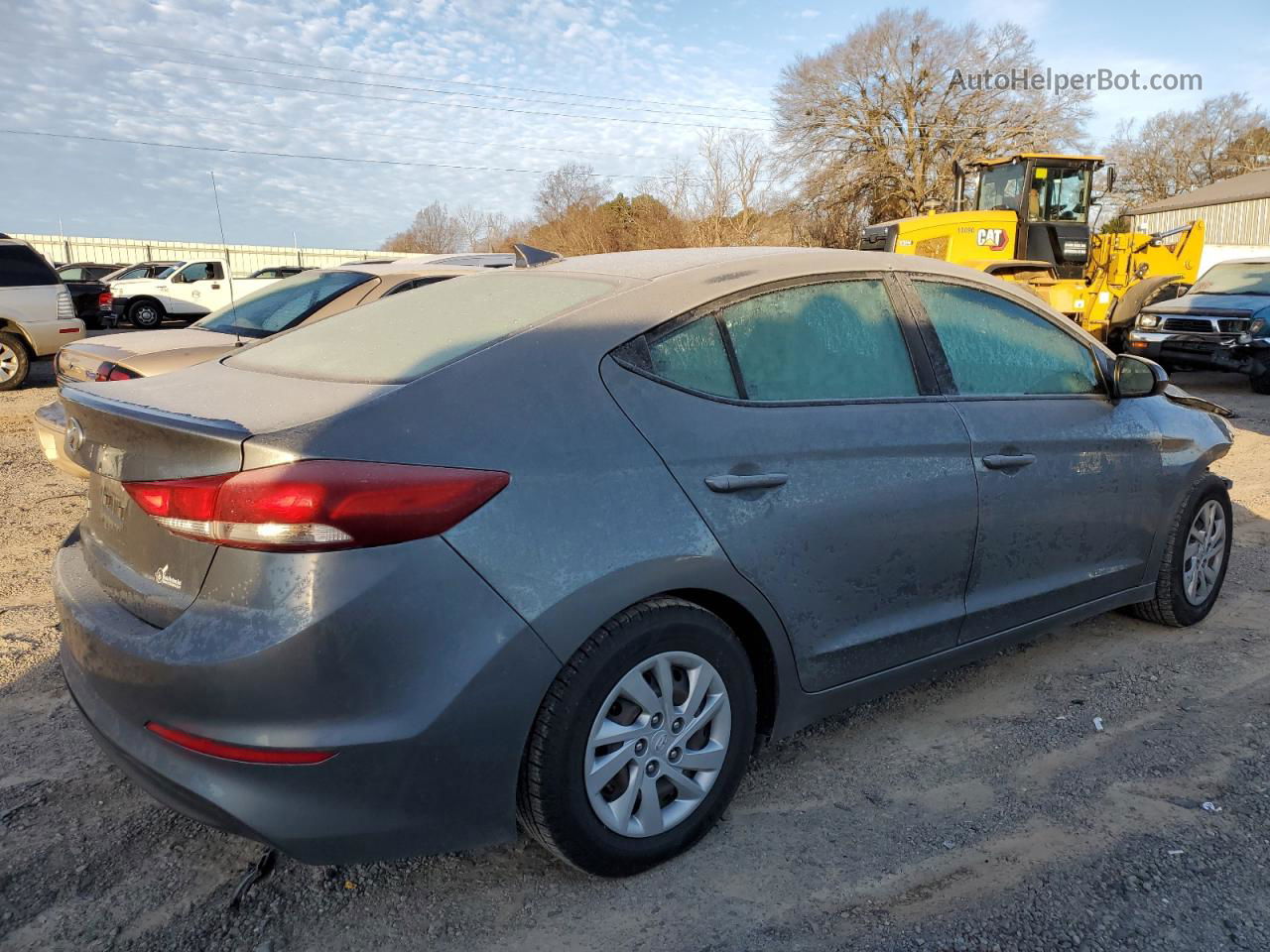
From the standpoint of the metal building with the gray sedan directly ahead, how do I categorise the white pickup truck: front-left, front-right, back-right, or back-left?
front-right

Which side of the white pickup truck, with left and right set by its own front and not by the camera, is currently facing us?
left

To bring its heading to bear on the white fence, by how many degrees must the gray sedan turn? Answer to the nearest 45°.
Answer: approximately 90° to its left

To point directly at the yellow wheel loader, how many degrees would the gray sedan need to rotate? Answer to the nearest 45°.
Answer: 0° — it already faces it

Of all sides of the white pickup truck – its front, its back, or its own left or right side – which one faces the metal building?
back

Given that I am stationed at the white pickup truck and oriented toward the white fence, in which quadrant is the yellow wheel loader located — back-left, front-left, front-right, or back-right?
back-right

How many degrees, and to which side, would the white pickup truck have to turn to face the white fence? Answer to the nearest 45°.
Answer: approximately 90° to its right

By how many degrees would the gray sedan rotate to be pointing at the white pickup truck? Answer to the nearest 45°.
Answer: approximately 90° to its left

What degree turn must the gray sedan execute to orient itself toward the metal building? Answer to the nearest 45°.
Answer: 0° — it already faces it

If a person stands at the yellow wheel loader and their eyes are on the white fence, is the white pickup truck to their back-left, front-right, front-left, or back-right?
front-left

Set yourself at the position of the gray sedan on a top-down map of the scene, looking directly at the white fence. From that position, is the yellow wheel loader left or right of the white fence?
right

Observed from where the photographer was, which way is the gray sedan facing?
facing away from the viewer and to the right of the viewer
